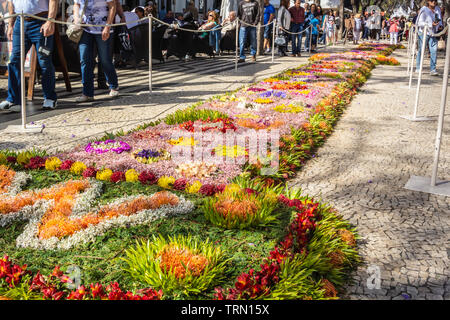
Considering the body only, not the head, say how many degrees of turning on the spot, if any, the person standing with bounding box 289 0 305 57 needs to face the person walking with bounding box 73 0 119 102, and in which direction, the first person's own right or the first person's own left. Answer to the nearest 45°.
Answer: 0° — they already face them

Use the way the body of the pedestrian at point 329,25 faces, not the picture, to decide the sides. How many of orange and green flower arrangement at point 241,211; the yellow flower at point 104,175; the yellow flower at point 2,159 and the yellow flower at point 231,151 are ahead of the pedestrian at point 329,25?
4

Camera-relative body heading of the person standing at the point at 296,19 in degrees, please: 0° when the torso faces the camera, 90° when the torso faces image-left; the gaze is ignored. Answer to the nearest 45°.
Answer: approximately 0°

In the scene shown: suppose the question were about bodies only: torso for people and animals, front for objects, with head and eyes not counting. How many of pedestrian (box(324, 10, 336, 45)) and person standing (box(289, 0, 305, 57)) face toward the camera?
2

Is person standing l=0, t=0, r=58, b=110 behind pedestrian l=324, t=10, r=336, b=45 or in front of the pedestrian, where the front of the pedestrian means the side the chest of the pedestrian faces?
in front

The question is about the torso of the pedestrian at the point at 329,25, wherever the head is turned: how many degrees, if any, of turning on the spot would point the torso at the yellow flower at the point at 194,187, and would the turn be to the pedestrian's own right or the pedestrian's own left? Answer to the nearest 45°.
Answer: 0° — they already face it

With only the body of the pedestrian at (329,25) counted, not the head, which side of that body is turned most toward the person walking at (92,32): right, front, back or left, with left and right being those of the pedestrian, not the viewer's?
front

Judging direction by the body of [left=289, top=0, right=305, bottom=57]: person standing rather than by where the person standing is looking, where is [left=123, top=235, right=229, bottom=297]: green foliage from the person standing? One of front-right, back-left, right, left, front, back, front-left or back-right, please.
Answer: front

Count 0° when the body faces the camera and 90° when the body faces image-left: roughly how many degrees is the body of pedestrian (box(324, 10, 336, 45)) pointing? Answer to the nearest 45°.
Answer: approximately 0°

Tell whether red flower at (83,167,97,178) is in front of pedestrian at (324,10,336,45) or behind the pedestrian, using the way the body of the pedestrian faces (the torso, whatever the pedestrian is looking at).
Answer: in front

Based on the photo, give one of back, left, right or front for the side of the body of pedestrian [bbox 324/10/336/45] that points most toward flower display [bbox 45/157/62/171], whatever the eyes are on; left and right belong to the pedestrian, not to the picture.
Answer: front

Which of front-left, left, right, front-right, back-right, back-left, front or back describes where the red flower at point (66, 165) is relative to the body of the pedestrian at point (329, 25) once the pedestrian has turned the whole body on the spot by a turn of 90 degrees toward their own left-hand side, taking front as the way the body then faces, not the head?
right

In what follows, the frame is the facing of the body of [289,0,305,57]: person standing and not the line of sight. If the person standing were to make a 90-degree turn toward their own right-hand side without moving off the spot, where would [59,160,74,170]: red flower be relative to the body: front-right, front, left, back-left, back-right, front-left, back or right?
left
